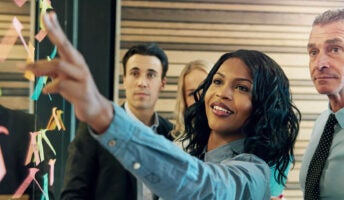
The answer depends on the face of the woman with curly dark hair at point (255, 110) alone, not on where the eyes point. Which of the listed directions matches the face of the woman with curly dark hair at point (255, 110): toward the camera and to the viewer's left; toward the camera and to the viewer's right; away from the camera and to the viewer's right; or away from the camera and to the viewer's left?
toward the camera and to the viewer's left

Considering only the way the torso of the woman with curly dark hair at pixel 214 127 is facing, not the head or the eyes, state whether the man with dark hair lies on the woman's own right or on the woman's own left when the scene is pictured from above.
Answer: on the woman's own right

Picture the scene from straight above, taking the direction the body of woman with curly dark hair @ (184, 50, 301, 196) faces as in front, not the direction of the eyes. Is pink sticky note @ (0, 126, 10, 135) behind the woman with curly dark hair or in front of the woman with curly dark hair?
in front

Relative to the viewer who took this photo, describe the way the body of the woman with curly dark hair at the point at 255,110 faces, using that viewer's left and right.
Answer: facing the viewer and to the left of the viewer

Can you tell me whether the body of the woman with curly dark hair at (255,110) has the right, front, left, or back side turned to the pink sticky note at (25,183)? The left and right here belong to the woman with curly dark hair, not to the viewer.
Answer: front

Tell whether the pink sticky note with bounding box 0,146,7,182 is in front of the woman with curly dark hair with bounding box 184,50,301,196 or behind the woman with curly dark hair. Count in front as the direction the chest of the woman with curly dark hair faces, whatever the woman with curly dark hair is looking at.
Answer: in front

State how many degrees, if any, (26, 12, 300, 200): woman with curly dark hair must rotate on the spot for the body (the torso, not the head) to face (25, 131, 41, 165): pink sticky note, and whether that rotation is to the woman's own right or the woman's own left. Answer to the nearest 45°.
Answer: approximately 45° to the woman's own right

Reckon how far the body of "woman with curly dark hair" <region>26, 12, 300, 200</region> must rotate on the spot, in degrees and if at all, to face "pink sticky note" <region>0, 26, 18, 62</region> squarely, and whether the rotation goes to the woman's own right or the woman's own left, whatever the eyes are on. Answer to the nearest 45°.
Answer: approximately 45° to the woman's own right

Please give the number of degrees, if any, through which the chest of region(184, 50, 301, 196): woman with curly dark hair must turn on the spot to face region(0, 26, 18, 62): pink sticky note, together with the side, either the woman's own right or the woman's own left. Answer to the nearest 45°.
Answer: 0° — they already face it

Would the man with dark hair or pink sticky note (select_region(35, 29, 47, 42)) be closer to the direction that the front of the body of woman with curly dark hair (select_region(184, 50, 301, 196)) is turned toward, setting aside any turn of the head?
the pink sticky note

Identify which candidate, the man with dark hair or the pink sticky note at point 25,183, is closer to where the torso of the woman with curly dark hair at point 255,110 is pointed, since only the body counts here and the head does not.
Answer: the pink sticky note

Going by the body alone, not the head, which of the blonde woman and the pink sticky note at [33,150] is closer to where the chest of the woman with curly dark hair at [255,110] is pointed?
the pink sticky note
